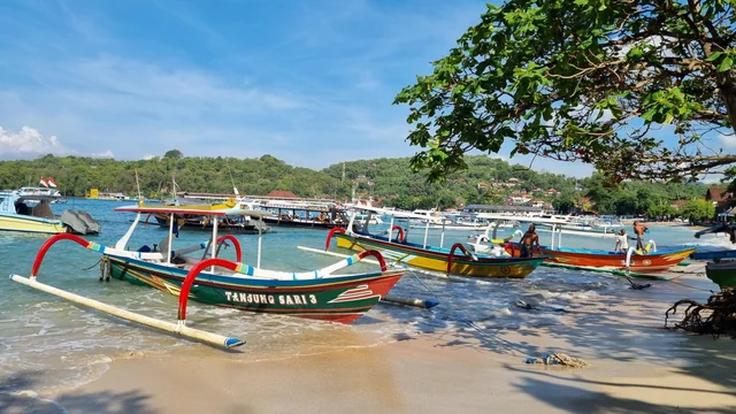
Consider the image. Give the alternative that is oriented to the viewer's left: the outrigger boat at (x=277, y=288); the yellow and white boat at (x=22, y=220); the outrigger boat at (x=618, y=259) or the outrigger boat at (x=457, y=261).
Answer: the yellow and white boat

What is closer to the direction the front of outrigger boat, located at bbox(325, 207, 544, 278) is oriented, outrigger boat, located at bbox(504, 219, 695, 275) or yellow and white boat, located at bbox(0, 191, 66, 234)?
the outrigger boat

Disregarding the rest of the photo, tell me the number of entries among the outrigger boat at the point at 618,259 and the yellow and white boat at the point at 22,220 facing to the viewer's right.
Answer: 1

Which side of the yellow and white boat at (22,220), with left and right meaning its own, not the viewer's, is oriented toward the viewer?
left

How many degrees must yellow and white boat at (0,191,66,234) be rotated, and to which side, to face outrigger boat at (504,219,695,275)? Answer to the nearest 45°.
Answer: approximately 135° to its left

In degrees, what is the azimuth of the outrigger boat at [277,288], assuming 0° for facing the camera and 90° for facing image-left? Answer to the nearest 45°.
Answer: approximately 315°

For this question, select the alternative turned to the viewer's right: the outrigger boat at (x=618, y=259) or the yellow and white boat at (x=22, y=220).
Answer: the outrigger boat

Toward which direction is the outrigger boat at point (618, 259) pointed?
to the viewer's right
